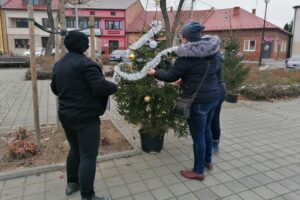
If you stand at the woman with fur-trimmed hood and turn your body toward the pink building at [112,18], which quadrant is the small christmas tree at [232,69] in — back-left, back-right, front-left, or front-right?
front-right

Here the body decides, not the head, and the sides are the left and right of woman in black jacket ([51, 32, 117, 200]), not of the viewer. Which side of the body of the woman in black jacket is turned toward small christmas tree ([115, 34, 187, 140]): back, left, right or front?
front

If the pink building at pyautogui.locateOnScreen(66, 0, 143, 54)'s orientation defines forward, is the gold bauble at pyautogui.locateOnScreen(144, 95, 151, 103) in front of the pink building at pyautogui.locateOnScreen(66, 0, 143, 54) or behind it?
in front

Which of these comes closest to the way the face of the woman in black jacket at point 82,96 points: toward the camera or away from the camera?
away from the camera

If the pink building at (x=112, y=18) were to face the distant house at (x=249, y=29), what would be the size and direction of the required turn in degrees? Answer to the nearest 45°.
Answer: approximately 45° to its left

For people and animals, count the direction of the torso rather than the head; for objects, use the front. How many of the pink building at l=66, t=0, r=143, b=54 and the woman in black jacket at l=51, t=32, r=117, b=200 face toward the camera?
1

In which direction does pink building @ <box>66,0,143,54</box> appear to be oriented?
toward the camera

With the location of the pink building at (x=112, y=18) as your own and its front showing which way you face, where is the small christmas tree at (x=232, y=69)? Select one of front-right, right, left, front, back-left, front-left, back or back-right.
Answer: front

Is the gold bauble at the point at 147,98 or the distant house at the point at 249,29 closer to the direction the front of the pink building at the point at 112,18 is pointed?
the gold bauble

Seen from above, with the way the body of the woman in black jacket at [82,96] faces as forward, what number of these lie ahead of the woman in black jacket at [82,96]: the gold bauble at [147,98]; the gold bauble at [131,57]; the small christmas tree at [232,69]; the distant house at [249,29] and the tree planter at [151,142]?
5

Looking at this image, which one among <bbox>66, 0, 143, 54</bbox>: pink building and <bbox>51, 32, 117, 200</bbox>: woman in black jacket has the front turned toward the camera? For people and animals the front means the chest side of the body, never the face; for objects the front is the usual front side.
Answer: the pink building

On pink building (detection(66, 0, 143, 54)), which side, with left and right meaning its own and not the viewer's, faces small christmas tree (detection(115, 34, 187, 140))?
front

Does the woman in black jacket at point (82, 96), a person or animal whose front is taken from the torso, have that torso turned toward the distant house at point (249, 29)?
yes

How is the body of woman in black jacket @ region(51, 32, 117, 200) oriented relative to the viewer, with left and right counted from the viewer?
facing away from the viewer and to the right of the viewer
